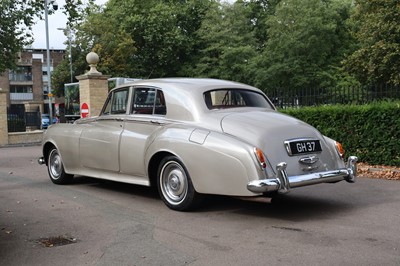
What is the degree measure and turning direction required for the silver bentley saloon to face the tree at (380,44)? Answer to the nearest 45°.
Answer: approximately 90° to its right

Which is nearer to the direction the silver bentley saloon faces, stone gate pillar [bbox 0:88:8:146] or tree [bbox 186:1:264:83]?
the stone gate pillar

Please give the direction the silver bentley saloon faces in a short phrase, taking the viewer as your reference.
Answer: facing away from the viewer and to the left of the viewer

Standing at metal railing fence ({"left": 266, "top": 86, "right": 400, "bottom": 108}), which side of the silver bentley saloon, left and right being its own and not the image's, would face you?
right

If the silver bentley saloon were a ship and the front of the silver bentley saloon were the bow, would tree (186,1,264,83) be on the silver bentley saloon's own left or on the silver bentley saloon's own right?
on the silver bentley saloon's own right

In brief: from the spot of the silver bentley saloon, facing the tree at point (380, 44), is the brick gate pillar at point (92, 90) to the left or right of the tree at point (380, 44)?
left

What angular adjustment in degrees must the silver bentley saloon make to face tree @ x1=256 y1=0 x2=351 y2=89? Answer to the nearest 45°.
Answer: approximately 45° to its right

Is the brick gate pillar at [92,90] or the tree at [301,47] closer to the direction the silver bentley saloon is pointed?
the brick gate pillar

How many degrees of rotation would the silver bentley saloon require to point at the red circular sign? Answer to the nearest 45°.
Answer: approximately 45° to its right

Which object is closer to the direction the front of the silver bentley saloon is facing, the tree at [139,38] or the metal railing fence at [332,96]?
the tree

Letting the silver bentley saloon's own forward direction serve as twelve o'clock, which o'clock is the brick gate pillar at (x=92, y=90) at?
The brick gate pillar is roughly at 1 o'clock from the silver bentley saloon.
